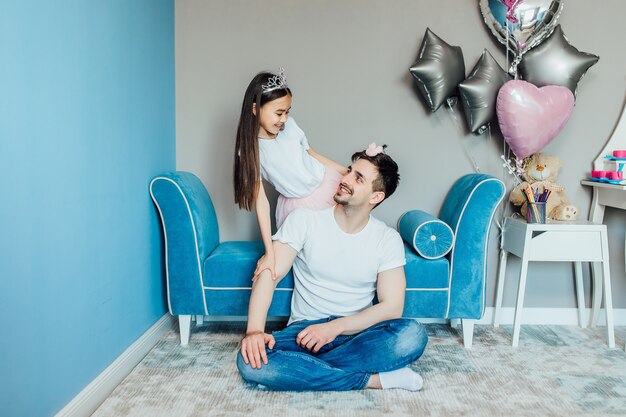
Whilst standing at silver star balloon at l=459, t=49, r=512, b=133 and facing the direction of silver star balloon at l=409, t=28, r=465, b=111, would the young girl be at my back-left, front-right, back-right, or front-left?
front-left

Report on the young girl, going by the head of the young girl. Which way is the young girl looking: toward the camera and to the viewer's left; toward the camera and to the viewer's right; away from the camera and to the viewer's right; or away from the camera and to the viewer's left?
toward the camera and to the viewer's right

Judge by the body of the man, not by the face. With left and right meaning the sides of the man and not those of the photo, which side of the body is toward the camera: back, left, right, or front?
front

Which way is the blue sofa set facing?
toward the camera

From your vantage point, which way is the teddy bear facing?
toward the camera

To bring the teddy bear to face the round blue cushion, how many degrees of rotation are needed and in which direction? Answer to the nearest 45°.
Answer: approximately 45° to its right

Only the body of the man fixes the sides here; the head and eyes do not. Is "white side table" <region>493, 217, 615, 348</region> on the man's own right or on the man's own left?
on the man's own left

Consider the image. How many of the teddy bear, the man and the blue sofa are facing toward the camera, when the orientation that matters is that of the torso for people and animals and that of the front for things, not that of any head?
3

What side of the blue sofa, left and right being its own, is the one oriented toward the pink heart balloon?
left

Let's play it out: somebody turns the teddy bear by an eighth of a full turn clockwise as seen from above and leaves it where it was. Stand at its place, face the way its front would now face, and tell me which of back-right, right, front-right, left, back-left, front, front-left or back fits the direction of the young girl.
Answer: front

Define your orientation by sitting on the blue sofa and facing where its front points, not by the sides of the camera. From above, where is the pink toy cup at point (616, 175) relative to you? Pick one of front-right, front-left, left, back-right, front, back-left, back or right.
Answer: left

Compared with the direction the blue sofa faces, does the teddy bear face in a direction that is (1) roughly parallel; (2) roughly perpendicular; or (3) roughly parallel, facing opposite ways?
roughly parallel

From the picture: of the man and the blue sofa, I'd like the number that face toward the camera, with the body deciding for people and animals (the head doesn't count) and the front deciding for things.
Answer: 2

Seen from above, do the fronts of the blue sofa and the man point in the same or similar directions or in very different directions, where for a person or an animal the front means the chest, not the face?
same or similar directions

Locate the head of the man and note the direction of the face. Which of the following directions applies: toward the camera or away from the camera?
toward the camera
